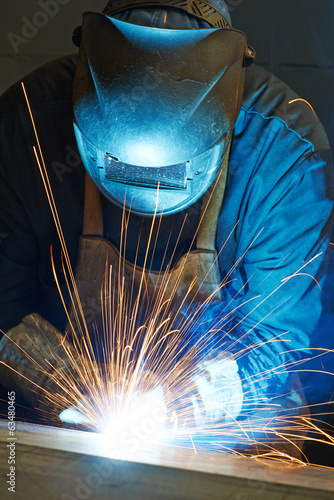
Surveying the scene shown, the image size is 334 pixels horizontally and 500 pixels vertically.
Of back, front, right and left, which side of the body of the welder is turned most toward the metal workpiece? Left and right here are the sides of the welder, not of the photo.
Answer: front

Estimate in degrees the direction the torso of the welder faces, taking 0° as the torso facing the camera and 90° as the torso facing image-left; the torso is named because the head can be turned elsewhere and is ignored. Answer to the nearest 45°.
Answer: approximately 0°
